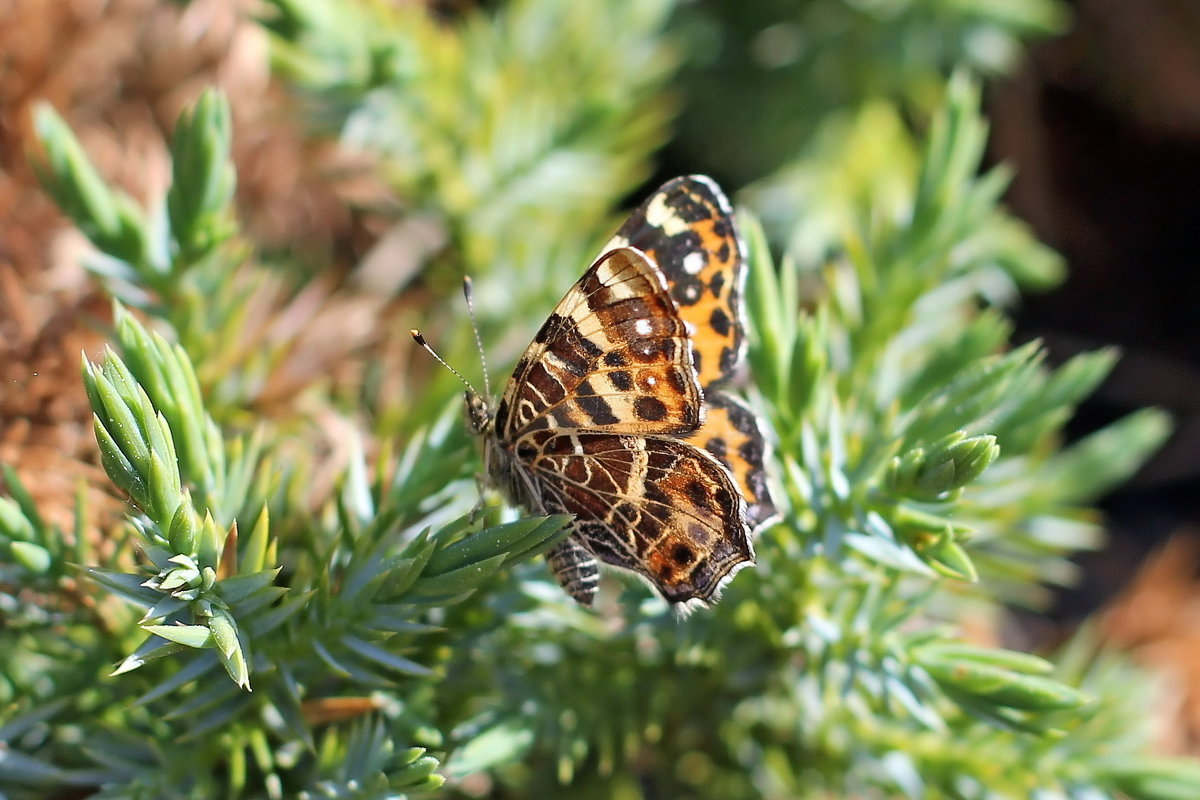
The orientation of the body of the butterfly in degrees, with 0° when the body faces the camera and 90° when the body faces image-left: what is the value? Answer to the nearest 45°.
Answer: approximately 90°
